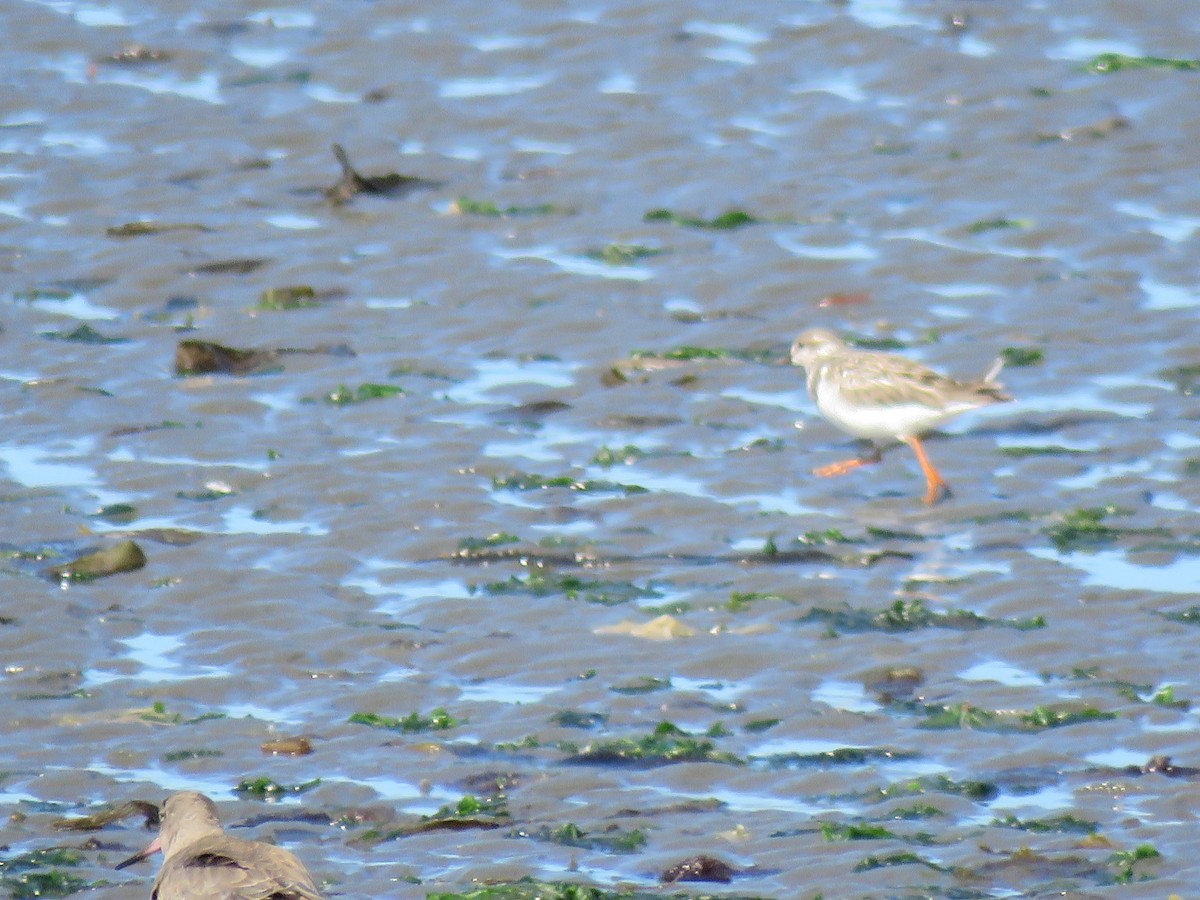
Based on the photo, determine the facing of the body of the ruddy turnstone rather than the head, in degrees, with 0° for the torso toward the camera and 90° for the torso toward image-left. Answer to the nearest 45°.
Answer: approximately 90°

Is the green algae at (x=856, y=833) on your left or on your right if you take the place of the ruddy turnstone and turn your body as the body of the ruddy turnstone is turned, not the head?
on your left

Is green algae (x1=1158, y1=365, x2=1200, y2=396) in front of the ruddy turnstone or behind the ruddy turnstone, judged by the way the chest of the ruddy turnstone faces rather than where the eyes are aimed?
behind

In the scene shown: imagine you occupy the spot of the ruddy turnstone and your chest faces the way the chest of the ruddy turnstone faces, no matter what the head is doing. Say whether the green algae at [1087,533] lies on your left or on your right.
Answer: on your left

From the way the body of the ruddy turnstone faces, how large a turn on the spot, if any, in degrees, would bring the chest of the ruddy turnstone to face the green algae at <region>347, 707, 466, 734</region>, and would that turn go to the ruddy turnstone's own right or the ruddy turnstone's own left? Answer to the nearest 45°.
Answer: approximately 45° to the ruddy turnstone's own left

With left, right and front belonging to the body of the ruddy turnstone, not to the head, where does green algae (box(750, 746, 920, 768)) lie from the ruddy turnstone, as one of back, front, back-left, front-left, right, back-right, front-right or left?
left

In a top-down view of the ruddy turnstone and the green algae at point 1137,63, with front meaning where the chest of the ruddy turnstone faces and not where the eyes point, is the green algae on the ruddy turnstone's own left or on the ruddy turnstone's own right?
on the ruddy turnstone's own right

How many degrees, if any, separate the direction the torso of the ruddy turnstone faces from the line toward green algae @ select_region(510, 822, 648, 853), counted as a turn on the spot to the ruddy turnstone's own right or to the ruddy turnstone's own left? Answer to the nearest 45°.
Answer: approximately 90° to the ruddy turnstone's own left

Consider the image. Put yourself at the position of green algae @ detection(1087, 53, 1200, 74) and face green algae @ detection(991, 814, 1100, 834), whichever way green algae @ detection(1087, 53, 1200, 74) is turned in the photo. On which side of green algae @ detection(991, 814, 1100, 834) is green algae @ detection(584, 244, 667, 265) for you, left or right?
right

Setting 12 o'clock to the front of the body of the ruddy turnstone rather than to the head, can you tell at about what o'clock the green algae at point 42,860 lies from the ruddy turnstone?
The green algae is roughly at 10 o'clock from the ruddy turnstone.

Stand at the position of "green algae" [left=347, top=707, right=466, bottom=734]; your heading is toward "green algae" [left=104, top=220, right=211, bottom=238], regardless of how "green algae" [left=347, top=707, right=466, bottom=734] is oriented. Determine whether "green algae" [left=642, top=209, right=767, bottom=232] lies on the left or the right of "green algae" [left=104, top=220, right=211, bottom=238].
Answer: right

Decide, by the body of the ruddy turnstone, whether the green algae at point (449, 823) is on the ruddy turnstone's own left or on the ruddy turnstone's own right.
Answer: on the ruddy turnstone's own left

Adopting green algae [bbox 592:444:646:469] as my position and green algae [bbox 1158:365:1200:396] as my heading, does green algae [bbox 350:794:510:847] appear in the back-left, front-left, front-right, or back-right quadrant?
back-right

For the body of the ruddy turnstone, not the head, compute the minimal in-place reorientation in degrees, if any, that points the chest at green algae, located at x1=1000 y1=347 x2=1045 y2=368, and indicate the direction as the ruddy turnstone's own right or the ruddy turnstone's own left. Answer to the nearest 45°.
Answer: approximately 135° to the ruddy turnstone's own right

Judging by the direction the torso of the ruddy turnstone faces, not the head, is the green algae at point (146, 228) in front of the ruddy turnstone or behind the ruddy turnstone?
in front

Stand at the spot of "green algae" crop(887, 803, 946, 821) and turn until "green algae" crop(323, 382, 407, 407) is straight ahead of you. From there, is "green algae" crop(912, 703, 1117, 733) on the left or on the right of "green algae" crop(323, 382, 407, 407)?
right
